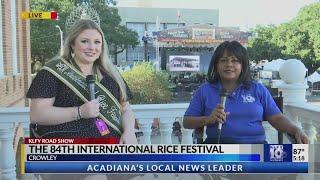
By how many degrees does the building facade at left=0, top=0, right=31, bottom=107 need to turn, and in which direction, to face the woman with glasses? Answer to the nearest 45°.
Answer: approximately 45° to its right

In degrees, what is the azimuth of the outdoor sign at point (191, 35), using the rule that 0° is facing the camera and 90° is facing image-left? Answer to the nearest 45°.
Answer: approximately 0°

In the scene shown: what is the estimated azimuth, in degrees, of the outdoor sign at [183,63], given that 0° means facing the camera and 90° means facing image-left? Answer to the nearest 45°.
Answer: approximately 0°

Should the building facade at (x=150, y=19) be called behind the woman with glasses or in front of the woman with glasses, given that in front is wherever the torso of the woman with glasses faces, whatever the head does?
behind

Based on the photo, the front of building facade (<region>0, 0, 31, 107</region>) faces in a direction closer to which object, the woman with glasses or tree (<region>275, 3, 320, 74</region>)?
the woman with glasses

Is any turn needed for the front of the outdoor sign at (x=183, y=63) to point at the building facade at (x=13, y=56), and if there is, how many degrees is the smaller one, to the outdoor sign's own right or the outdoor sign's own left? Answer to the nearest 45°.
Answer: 0° — it already faces it

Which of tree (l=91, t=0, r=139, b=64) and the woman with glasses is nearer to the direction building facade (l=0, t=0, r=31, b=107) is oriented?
the woman with glasses

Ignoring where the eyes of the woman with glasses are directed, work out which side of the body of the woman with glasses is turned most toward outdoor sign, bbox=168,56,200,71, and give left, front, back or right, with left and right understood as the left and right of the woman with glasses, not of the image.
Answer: back
